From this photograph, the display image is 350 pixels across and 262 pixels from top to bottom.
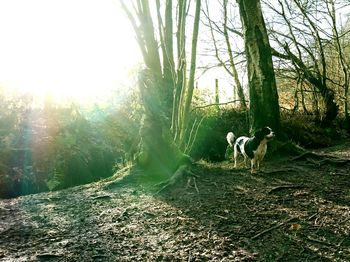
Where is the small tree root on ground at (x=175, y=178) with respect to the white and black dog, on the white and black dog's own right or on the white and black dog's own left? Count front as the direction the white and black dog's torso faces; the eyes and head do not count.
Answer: on the white and black dog's own right

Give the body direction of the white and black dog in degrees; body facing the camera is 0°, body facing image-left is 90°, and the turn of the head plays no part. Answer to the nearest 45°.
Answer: approximately 315°

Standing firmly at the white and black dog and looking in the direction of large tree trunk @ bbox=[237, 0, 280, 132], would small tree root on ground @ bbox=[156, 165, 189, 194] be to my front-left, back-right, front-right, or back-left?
back-left

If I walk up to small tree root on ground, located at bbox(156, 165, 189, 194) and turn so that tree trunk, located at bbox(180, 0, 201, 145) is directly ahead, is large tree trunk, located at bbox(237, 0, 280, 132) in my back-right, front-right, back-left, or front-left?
front-right
